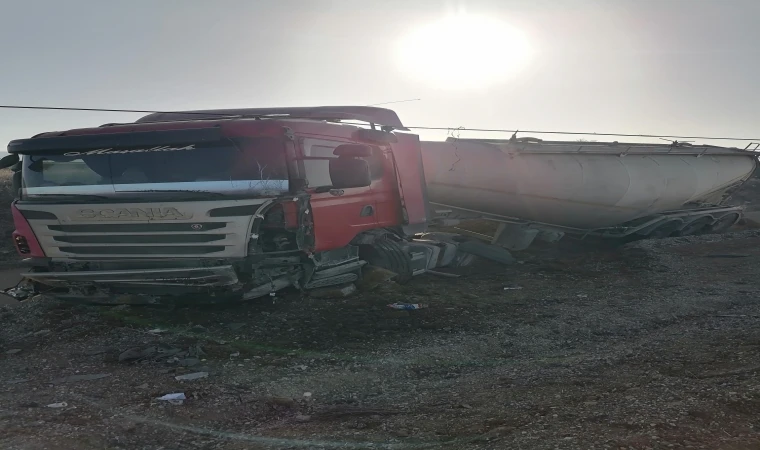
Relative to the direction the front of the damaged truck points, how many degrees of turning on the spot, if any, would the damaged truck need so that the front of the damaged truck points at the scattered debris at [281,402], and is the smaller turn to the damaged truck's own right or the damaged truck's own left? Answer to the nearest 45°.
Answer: approximately 90° to the damaged truck's own left

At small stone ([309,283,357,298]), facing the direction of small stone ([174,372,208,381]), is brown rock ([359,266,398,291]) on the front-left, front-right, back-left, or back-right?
back-left

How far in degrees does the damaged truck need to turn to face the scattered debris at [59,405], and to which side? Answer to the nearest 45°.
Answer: approximately 45° to its left

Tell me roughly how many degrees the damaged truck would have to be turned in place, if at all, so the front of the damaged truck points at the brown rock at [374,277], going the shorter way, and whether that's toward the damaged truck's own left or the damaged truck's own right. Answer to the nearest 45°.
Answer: approximately 90° to the overturned truck's own left

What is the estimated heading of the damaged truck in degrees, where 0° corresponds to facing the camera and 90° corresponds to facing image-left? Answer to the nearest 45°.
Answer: approximately 45°

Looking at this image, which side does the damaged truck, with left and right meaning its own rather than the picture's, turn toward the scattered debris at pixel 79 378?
front

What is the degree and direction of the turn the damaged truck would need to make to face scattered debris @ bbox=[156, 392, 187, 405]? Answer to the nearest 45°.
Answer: approximately 45° to its left
